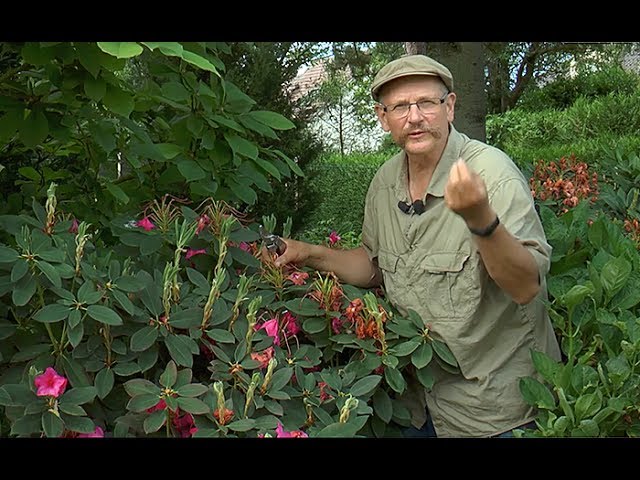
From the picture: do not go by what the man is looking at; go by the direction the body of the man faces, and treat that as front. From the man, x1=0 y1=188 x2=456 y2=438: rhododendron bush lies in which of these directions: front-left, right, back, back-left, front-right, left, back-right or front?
front

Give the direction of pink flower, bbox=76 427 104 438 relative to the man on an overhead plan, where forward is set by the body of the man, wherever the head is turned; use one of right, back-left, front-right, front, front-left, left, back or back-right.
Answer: front

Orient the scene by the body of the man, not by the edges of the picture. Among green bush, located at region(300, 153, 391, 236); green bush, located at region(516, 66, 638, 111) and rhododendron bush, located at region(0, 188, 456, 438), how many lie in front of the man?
1

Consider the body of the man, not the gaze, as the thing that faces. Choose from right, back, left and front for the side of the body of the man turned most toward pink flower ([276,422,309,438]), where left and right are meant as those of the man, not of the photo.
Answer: front

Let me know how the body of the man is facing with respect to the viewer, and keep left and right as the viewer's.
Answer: facing the viewer and to the left of the viewer

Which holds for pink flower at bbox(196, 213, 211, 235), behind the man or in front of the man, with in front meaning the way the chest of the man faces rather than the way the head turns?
in front

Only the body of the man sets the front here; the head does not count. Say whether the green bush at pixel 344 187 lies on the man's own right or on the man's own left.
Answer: on the man's own right
